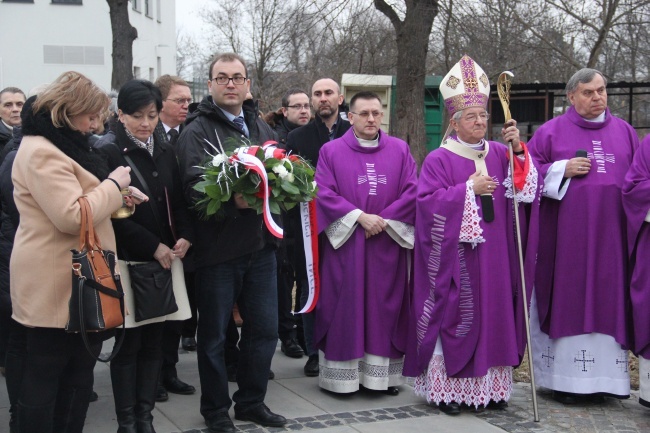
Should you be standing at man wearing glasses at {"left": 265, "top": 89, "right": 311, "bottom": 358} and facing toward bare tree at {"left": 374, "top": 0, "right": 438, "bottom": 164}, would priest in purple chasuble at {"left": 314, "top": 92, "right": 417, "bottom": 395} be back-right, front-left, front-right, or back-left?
back-right

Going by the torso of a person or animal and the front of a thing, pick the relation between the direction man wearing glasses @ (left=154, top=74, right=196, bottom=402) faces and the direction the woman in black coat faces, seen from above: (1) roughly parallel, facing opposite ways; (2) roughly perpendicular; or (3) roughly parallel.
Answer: roughly parallel

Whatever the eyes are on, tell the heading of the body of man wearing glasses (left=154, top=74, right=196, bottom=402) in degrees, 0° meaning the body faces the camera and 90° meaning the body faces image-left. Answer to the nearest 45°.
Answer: approximately 315°

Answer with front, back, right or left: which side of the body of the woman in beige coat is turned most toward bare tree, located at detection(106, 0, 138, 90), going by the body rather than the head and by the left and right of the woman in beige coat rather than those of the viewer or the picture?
left

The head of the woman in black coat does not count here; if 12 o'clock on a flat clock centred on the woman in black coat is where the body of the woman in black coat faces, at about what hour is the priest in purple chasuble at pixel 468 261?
The priest in purple chasuble is roughly at 10 o'clock from the woman in black coat.

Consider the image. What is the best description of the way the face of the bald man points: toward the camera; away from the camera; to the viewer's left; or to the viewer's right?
toward the camera

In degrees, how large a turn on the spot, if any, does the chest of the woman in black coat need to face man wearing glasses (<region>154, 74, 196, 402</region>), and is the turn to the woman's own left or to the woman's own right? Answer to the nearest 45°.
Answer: approximately 135° to the woman's own left

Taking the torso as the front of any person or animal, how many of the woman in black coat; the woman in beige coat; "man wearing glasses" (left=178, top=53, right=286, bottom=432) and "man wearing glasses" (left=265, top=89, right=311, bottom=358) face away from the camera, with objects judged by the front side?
0

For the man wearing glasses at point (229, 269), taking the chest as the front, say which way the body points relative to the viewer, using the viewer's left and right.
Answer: facing the viewer and to the right of the viewer

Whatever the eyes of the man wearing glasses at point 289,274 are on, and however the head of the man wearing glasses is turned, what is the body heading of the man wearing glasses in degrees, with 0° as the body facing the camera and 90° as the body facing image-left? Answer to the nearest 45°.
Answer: approximately 315°

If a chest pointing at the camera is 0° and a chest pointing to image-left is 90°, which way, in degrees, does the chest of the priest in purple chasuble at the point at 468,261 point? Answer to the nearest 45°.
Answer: approximately 315°

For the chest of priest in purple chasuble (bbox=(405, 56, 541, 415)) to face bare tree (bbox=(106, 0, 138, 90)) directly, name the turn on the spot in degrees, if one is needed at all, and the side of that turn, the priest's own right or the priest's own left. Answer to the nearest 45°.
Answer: approximately 180°

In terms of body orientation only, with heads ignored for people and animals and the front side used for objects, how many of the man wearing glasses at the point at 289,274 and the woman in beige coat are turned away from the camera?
0

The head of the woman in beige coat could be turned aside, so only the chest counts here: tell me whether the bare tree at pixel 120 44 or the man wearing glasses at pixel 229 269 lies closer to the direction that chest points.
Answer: the man wearing glasses

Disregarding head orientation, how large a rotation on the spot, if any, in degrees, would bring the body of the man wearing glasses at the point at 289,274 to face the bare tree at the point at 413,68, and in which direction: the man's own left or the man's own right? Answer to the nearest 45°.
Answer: approximately 135° to the man's own left
